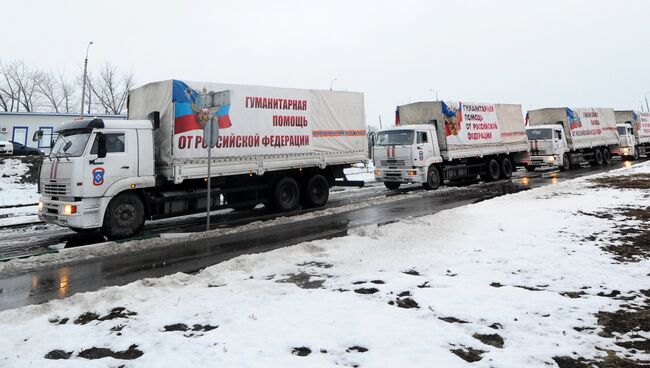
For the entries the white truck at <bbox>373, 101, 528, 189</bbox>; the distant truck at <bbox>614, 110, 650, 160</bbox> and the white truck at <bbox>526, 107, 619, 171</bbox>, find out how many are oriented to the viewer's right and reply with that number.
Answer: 0

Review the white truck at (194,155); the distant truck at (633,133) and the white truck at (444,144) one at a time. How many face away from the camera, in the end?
0

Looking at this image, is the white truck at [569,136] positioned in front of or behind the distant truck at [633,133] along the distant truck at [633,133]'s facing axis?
in front

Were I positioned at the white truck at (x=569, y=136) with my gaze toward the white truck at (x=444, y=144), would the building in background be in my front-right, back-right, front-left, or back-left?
front-right

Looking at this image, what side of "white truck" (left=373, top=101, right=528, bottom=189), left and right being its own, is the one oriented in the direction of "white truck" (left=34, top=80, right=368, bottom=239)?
front

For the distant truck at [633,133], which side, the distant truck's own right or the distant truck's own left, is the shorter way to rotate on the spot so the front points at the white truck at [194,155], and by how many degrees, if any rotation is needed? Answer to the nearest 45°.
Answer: approximately 45° to the distant truck's own left

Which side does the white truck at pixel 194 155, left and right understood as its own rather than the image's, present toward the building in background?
right

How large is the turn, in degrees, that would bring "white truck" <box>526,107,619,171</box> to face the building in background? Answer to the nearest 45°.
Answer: approximately 45° to its right

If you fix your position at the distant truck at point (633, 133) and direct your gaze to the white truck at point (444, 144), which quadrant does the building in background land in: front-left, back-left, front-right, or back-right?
front-right

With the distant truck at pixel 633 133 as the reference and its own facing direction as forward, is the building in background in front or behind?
in front

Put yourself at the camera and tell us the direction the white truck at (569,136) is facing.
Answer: facing the viewer and to the left of the viewer

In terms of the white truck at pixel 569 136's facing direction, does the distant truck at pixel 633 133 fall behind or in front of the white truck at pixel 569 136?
behind
